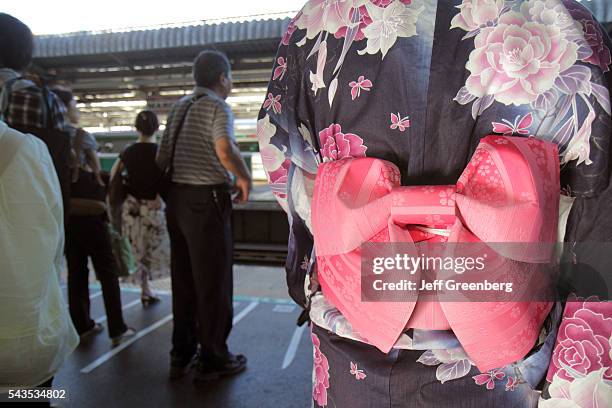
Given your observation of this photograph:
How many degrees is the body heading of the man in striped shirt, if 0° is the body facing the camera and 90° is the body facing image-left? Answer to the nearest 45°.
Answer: approximately 225°

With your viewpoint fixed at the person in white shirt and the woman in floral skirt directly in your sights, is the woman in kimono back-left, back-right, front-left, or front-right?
back-right

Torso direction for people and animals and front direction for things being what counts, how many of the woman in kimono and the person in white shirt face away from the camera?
2

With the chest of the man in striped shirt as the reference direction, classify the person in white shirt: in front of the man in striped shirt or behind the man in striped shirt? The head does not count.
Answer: behind

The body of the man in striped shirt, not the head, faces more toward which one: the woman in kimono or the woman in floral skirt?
the woman in floral skirt

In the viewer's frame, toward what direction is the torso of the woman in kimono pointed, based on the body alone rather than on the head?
away from the camera

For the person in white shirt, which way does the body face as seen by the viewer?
away from the camera

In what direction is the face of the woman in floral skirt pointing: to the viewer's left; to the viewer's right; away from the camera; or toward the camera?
away from the camera

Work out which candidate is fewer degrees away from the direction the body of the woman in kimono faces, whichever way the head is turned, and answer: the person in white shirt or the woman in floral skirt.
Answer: the woman in floral skirt

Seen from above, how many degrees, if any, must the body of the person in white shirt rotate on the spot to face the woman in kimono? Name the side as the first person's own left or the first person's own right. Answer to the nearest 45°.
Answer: approximately 135° to the first person's own right
